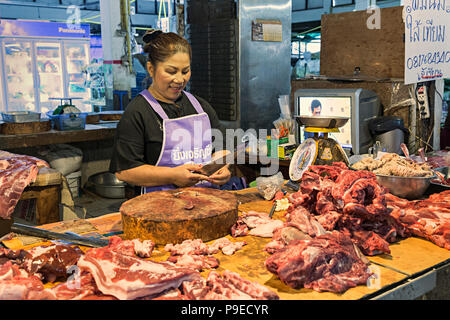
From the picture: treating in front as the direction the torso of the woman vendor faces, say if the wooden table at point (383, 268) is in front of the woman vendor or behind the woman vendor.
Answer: in front

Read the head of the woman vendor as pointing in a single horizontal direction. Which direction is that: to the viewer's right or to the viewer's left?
to the viewer's right

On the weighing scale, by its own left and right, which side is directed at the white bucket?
right

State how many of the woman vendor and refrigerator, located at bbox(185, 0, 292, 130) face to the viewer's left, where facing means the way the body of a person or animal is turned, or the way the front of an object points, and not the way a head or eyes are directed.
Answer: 0

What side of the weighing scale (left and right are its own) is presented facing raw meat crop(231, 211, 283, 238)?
front

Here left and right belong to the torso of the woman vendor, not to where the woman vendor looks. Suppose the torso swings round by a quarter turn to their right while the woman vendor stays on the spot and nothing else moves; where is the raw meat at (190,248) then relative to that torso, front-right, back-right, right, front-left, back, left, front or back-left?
front-left

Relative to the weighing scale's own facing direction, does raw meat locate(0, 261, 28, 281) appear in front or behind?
in front

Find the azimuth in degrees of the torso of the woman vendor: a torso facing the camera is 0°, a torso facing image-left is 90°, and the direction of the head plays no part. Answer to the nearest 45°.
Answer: approximately 315°
